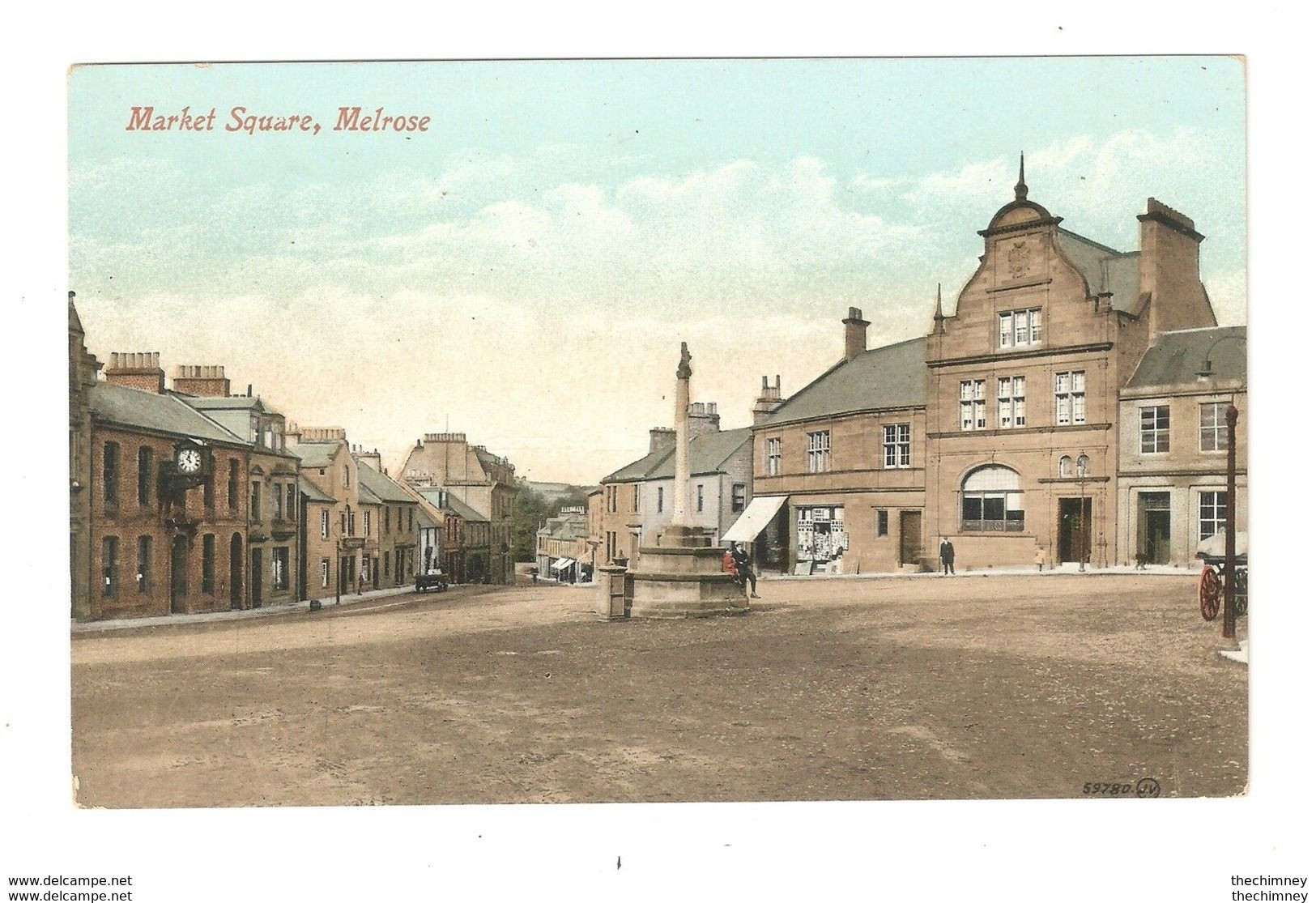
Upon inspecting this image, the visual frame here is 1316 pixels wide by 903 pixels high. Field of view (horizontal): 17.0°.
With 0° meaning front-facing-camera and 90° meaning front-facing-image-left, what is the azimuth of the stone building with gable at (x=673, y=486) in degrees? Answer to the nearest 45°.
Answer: approximately 45°

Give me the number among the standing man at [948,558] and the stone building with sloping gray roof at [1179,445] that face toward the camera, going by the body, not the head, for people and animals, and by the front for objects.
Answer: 2

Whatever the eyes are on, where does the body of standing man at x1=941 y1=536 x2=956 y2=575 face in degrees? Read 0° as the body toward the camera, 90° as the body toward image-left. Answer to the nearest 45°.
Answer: approximately 0°

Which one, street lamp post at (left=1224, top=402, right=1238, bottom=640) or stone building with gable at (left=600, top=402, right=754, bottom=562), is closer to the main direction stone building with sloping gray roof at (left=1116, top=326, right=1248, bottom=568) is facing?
the street lamp post
